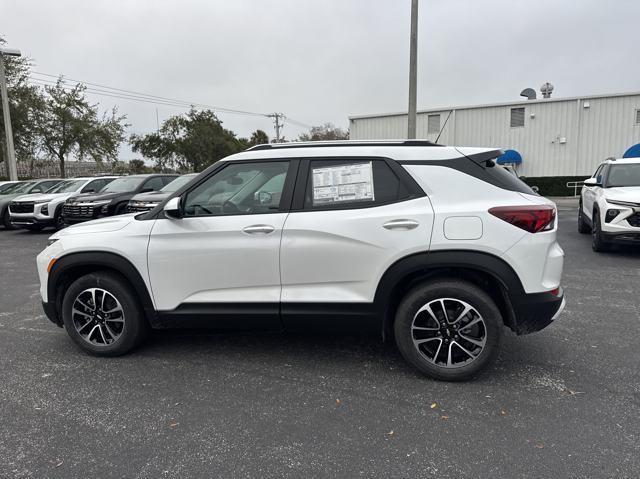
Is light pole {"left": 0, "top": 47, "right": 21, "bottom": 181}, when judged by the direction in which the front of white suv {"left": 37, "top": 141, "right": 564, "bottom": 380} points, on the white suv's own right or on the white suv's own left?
on the white suv's own right

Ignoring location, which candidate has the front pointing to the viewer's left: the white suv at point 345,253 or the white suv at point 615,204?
the white suv at point 345,253

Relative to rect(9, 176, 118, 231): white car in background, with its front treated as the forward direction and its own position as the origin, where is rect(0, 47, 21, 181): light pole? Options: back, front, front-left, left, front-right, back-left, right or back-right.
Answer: back-right

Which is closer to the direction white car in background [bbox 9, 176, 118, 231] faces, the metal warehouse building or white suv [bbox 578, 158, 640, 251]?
the white suv

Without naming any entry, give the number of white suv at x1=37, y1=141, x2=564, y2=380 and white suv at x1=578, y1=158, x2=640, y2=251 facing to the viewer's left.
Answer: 1

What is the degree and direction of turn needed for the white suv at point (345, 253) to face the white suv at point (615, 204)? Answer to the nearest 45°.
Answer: approximately 135° to its right

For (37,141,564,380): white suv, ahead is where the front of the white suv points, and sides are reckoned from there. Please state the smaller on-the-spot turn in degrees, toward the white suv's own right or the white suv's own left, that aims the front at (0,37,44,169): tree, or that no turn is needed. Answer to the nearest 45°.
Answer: approximately 45° to the white suv's own right

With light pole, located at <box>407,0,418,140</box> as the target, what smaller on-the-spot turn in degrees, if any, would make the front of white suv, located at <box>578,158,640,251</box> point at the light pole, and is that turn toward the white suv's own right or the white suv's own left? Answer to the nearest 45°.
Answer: approximately 180°

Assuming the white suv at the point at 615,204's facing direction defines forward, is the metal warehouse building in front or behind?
behind

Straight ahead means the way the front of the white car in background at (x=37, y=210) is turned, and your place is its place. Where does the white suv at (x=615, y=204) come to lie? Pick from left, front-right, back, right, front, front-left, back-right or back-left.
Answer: left

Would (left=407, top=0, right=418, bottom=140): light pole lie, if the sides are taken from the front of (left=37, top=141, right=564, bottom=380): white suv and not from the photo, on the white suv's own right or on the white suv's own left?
on the white suv's own right

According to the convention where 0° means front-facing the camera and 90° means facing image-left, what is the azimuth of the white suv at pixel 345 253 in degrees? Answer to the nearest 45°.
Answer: approximately 90°

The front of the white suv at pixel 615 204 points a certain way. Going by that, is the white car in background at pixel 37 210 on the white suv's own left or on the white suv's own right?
on the white suv's own right

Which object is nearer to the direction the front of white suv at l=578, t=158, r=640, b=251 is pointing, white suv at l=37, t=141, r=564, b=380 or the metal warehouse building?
the white suv

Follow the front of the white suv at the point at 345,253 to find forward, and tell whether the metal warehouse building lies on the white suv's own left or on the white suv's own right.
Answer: on the white suv's own right
